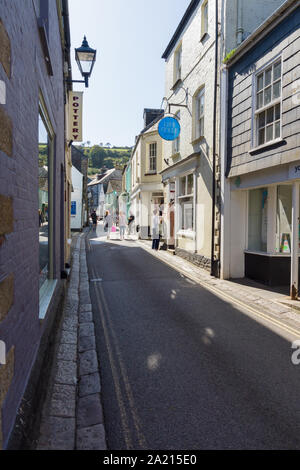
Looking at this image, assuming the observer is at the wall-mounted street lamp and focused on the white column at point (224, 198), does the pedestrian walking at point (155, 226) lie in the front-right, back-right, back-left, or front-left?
front-left

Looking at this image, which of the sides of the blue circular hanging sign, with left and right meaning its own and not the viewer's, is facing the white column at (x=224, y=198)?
front

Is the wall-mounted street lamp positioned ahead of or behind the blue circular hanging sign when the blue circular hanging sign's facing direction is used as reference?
ahead

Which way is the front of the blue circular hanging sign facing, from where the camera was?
facing the viewer

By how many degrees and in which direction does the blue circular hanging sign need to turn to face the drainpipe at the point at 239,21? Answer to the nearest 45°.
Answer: approximately 45° to its left
